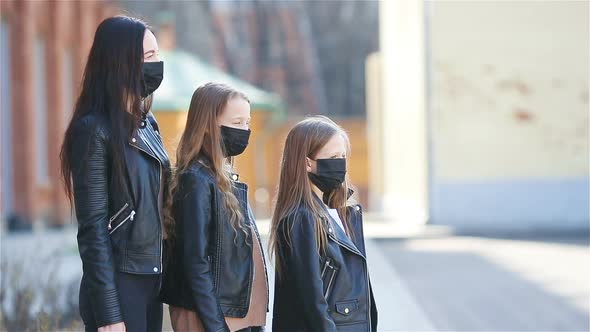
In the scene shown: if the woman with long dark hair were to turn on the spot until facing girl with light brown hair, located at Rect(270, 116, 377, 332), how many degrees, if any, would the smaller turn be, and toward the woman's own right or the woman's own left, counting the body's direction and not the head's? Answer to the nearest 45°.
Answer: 0° — they already face them

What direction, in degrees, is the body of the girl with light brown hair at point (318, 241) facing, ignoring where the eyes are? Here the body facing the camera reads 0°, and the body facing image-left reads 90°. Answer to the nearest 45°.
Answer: approximately 315°

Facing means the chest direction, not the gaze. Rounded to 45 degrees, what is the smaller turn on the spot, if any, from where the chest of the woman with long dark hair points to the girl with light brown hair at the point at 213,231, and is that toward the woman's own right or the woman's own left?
0° — they already face them

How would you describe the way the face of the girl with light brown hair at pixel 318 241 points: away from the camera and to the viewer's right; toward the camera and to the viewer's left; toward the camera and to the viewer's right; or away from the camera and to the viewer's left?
toward the camera and to the viewer's right

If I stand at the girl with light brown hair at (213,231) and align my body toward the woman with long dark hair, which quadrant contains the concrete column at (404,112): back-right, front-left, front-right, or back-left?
back-right

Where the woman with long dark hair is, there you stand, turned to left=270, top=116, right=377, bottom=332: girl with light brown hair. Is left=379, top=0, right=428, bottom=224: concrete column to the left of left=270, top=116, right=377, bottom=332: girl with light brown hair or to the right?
left

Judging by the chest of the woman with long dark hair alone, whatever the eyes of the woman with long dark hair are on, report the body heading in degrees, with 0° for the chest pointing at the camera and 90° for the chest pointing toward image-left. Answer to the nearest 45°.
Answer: approximately 270°

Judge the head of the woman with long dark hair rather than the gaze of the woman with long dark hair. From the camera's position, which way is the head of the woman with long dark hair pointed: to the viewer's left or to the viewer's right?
to the viewer's right
